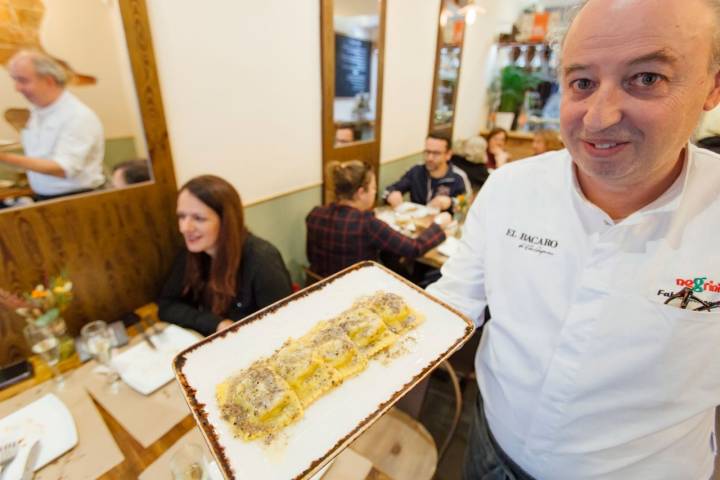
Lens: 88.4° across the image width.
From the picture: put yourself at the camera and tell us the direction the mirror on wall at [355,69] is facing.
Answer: facing the viewer and to the right of the viewer

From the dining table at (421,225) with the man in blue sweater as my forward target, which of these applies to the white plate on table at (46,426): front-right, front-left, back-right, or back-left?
back-left

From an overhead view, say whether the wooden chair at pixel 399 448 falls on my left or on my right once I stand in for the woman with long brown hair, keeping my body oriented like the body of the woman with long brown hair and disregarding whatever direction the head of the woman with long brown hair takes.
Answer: on my left

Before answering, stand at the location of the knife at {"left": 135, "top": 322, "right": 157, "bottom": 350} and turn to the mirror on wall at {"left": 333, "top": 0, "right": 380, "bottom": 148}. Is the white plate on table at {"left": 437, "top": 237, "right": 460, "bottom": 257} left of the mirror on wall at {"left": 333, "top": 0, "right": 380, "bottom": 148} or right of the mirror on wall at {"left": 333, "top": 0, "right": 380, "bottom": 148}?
right

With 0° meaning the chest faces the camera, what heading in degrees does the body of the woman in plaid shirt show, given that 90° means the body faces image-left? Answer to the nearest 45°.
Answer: approximately 225°

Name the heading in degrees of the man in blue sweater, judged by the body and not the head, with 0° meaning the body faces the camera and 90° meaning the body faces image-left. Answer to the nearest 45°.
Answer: approximately 45°

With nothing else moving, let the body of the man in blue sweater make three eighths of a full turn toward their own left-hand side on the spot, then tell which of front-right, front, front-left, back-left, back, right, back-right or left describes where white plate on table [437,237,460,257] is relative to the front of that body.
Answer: right

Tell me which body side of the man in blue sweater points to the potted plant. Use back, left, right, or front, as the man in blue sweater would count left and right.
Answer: back

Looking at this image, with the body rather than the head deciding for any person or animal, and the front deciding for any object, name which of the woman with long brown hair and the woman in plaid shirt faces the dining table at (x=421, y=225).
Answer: the woman in plaid shirt

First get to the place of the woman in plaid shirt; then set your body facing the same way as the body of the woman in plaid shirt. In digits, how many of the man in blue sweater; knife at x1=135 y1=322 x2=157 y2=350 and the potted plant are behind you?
1
